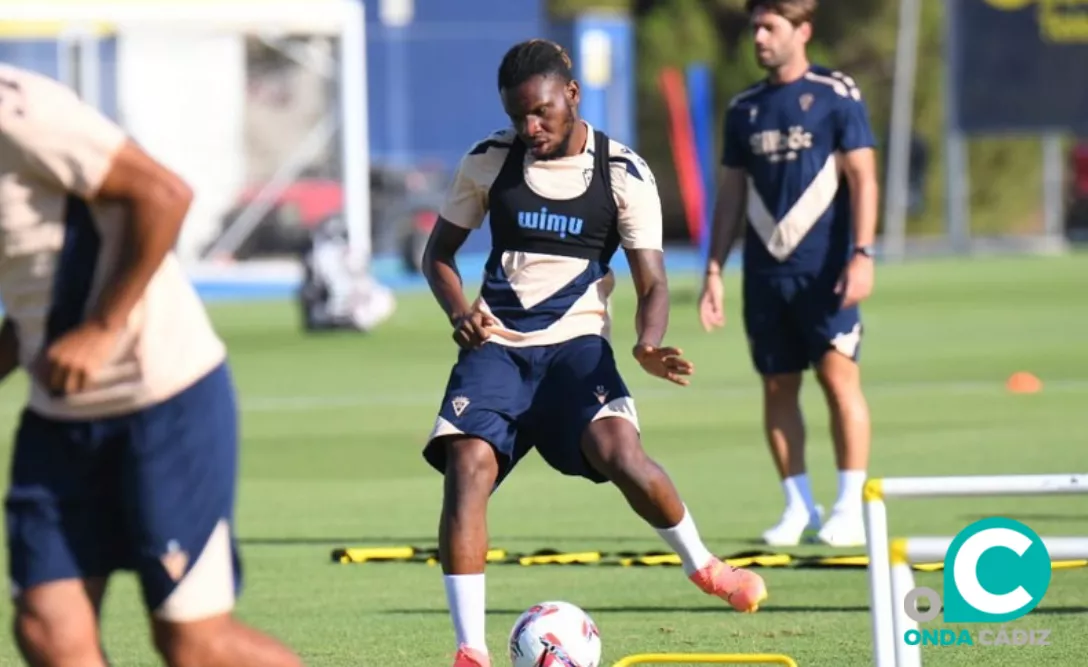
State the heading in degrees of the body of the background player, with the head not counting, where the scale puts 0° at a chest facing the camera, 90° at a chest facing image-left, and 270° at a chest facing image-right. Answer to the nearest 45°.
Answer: approximately 45°

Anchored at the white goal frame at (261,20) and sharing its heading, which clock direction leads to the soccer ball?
The soccer ball is roughly at 12 o'clock from the white goal frame.

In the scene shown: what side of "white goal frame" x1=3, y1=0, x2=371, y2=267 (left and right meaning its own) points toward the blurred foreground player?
front

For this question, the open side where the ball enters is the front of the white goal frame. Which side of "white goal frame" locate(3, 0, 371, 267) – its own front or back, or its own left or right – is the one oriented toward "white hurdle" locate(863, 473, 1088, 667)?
front

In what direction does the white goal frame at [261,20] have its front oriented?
toward the camera
